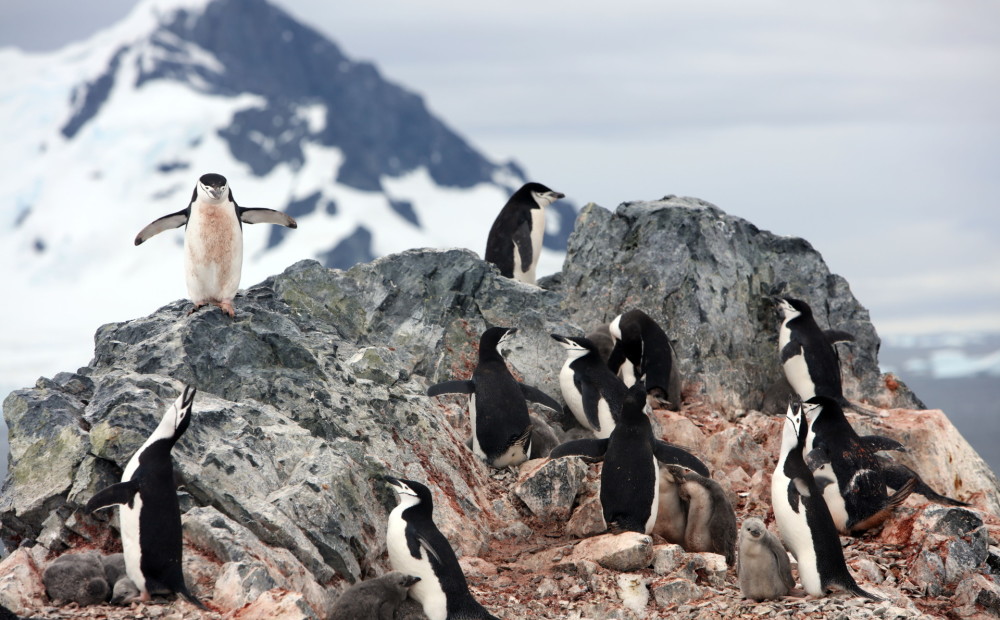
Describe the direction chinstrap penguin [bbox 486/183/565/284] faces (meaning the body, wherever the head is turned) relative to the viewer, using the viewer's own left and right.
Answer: facing to the right of the viewer

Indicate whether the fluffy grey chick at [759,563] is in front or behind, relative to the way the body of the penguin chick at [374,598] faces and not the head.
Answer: in front

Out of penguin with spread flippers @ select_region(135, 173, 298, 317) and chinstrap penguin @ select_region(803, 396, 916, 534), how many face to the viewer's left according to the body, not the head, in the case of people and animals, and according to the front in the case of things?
1

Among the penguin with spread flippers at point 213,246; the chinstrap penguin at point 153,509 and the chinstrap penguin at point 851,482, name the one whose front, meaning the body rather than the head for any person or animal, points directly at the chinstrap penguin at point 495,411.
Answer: the chinstrap penguin at point 851,482

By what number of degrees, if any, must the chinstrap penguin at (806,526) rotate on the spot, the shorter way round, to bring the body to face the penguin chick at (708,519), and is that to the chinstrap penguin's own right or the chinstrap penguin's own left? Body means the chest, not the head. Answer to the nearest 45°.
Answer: approximately 45° to the chinstrap penguin's own right

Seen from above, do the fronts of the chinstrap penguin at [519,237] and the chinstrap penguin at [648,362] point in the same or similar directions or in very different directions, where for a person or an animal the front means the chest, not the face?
very different directions

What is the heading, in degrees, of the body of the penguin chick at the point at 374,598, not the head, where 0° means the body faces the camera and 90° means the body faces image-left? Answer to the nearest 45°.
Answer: approximately 270°

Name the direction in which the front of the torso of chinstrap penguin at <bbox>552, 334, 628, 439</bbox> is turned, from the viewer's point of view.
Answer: to the viewer's left

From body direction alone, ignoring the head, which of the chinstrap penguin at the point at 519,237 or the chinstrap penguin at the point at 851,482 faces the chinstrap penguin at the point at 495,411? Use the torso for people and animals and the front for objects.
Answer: the chinstrap penguin at the point at 851,482

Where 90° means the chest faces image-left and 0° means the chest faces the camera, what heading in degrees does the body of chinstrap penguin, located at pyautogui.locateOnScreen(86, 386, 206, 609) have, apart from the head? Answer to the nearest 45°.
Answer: approximately 90°

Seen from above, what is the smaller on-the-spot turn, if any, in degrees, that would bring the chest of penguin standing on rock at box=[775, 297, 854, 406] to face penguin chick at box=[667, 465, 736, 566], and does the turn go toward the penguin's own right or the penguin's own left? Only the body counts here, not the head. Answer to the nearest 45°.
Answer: approximately 90° to the penguin's own left

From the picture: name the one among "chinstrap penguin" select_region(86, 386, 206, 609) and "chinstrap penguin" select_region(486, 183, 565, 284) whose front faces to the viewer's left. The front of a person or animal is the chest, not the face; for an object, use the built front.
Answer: "chinstrap penguin" select_region(86, 386, 206, 609)

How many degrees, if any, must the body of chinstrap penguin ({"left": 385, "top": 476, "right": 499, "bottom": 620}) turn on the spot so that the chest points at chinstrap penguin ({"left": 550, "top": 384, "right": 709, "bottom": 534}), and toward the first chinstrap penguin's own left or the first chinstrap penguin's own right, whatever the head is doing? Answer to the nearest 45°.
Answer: approximately 135° to the first chinstrap penguin's own right

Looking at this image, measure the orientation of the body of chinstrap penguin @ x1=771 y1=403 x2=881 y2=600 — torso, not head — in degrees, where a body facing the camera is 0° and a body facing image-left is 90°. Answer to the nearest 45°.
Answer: approximately 90°
